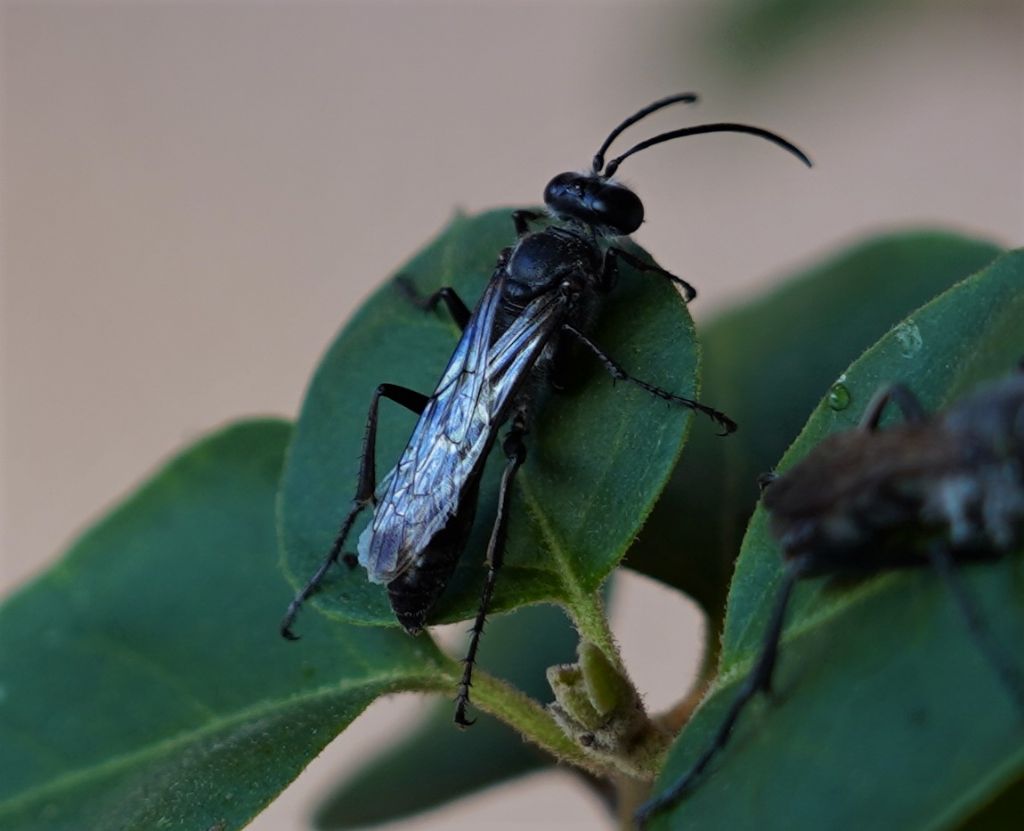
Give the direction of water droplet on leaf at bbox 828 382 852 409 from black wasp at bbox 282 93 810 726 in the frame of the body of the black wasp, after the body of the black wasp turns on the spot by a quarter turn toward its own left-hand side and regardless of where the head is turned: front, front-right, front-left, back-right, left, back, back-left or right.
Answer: back

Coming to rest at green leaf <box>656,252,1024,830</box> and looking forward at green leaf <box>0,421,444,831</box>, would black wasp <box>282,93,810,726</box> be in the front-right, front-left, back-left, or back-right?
front-right

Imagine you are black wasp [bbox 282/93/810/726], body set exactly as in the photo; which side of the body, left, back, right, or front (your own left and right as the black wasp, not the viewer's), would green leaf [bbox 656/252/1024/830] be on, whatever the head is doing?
right

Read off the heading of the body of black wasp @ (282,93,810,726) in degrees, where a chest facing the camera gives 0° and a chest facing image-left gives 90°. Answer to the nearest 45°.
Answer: approximately 225°

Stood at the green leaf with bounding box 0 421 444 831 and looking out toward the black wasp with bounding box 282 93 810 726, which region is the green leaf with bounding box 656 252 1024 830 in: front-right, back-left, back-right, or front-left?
front-right
